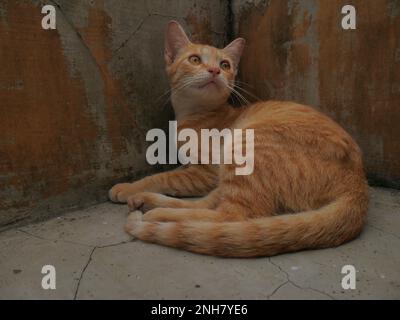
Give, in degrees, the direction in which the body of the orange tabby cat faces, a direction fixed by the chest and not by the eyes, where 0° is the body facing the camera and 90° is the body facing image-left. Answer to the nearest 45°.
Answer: approximately 90°
